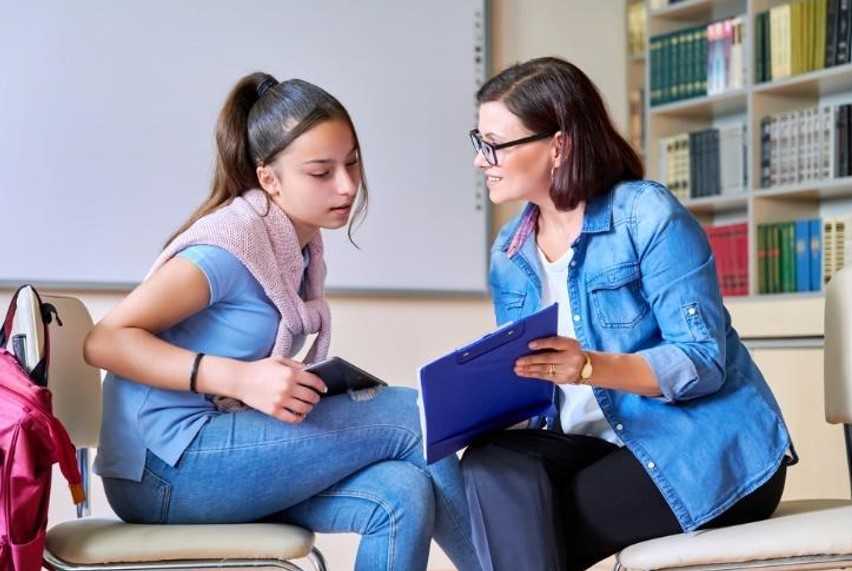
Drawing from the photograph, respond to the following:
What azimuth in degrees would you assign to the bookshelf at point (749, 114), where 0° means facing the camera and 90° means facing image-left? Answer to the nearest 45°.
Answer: approximately 45°

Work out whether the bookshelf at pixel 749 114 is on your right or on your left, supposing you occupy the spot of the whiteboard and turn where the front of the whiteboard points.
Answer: on your left

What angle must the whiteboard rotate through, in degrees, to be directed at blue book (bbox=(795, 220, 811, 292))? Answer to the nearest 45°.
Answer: approximately 90° to its left

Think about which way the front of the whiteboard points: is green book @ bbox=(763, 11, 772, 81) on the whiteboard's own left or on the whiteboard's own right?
on the whiteboard's own left

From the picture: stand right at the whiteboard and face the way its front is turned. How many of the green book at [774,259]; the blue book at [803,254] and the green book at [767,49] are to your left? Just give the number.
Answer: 3

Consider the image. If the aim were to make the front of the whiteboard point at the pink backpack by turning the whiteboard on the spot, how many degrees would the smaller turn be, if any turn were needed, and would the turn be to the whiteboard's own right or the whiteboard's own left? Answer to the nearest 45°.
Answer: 0° — it already faces it
